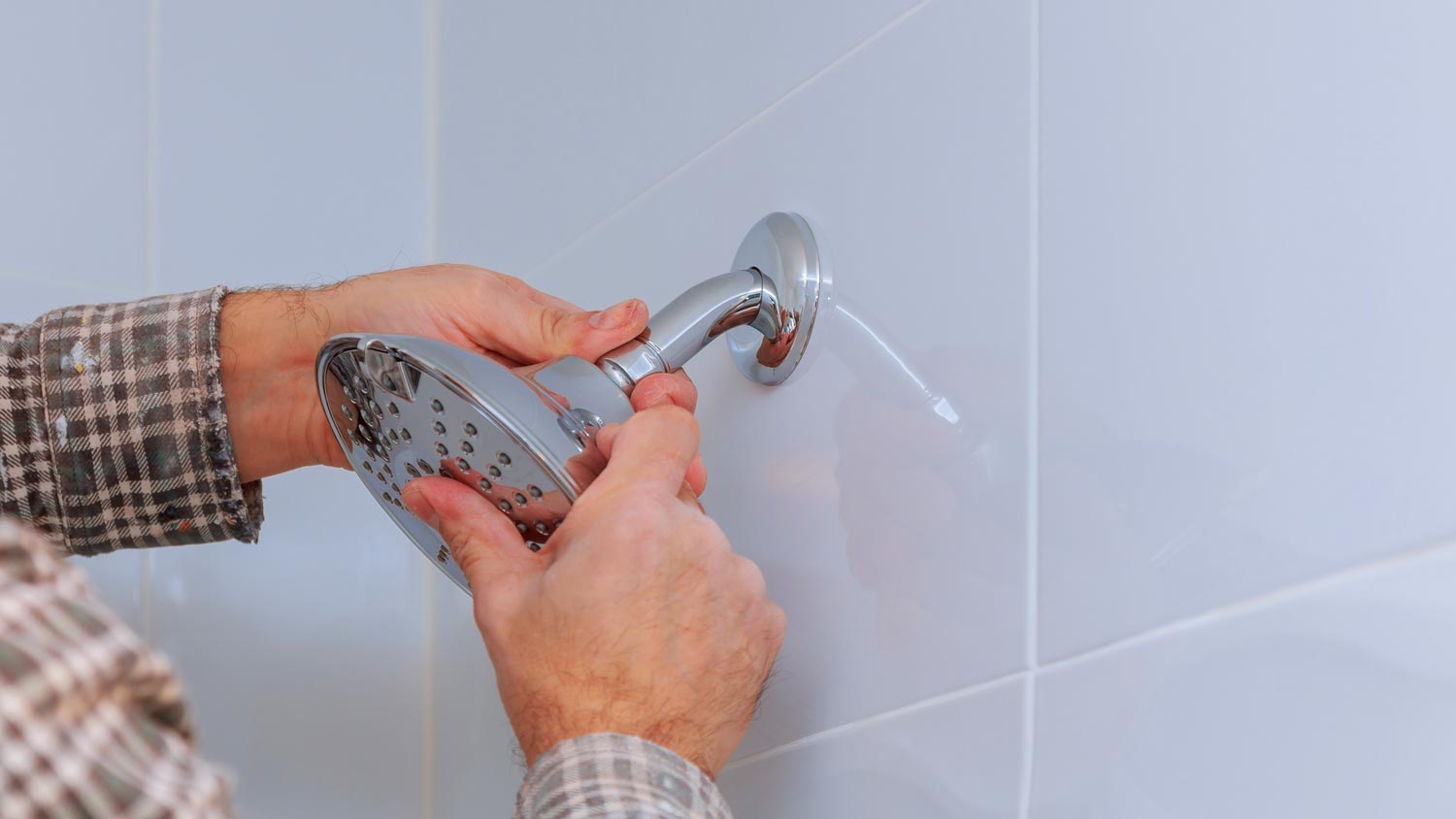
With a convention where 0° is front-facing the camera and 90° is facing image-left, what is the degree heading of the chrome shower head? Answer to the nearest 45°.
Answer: approximately 45°

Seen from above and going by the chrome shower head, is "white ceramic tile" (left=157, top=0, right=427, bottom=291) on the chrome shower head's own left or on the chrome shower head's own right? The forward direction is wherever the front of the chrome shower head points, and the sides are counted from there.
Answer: on the chrome shower head's own right
